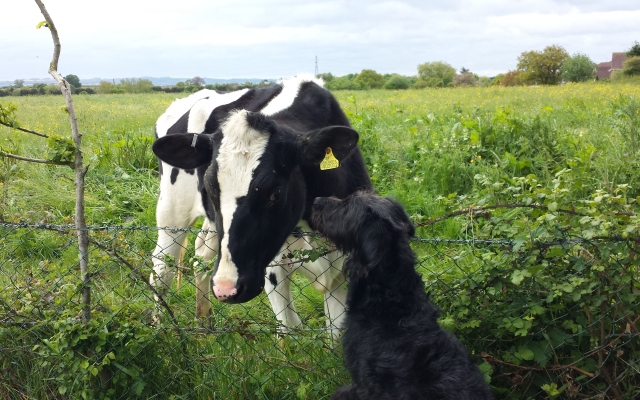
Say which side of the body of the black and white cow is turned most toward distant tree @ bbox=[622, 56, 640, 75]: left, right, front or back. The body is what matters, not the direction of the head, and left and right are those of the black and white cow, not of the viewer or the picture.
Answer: left

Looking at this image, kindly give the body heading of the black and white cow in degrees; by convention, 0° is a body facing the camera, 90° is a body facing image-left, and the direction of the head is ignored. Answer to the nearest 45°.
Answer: approximately 315°

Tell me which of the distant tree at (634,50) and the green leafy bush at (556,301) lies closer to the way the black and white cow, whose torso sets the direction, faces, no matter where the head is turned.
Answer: the green leafy bush

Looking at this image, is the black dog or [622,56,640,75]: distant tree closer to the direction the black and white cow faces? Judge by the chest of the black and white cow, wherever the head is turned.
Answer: the black dog

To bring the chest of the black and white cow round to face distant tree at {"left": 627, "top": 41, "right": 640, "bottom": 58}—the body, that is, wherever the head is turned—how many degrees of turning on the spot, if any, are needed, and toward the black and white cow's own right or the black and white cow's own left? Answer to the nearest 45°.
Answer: approximately 90° to the black and white cow's own left

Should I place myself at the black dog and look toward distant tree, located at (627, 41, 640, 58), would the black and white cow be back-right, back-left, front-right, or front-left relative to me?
front-left

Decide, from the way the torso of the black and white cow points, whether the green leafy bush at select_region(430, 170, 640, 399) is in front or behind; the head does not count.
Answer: in front
